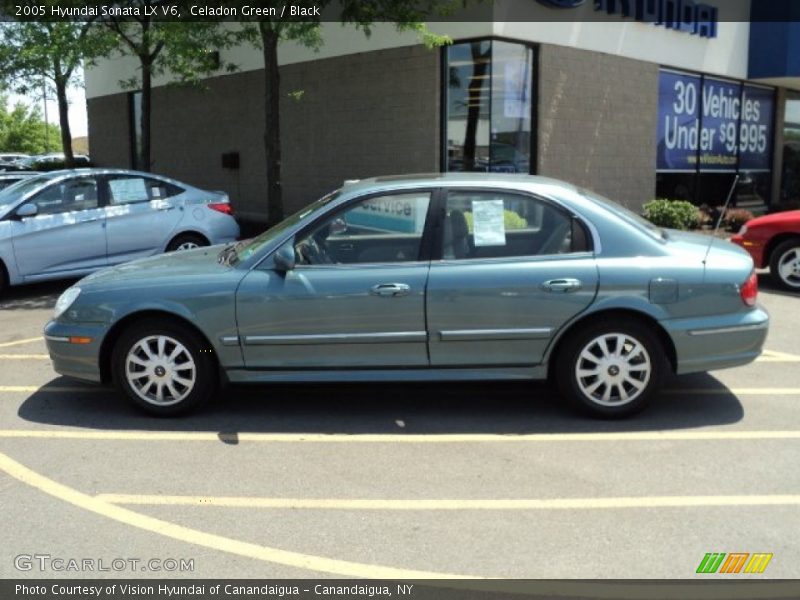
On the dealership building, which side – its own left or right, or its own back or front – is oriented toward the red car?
front

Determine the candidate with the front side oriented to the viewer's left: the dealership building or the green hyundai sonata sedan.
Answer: the green hyundai sonata sedan

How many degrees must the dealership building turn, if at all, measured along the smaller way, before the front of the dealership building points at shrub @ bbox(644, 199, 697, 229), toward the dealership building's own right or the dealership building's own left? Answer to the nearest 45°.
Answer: approximately 45° to the dealership building's own left

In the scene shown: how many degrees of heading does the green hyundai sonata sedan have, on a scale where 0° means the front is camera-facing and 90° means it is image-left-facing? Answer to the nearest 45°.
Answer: approximately 90°

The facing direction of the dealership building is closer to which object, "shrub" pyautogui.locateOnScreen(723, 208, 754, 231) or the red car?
the red car

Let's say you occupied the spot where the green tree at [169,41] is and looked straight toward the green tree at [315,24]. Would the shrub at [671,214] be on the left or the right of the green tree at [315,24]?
left

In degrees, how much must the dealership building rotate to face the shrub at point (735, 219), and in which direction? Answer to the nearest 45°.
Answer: approximately 45° to its left

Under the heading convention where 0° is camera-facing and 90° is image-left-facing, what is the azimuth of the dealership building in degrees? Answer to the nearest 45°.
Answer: approximately 315°

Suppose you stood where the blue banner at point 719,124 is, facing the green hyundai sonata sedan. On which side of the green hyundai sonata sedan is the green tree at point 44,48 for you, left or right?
right

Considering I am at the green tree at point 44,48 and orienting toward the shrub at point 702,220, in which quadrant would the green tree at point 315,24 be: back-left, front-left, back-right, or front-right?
front-right

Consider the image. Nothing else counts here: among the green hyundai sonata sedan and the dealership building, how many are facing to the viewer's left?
1

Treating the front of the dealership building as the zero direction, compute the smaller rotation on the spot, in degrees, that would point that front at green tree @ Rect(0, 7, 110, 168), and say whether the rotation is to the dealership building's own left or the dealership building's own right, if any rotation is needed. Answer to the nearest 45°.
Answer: approximately 135° to the dealership building's own right
